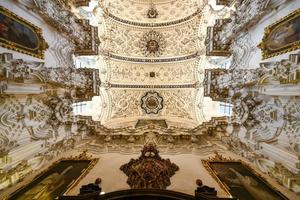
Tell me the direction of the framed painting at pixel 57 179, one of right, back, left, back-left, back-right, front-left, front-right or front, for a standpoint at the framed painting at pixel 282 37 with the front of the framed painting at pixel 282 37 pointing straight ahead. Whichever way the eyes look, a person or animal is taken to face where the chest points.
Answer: front

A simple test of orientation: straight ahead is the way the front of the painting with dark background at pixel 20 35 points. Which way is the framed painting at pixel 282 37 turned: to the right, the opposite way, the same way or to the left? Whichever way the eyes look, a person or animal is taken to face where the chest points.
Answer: the opposite way

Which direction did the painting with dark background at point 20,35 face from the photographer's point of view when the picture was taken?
facing the viewer and to the right of the viewer

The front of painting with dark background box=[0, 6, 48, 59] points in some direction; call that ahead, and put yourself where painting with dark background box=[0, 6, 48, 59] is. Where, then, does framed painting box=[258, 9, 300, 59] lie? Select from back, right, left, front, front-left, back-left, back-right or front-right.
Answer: front

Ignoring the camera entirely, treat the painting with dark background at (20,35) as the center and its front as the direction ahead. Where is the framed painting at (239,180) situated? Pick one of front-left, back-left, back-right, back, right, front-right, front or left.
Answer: front

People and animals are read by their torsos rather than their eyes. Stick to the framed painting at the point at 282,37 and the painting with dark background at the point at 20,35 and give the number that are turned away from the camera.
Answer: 0

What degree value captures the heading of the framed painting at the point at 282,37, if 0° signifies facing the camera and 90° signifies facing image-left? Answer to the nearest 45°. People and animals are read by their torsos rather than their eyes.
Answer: approximately 45°

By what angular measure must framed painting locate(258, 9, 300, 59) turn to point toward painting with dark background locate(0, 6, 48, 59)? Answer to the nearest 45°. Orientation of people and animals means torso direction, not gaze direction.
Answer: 0° — it already faces it
